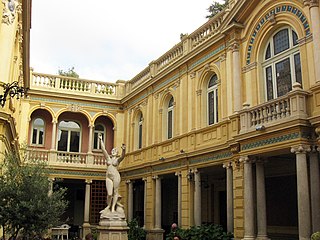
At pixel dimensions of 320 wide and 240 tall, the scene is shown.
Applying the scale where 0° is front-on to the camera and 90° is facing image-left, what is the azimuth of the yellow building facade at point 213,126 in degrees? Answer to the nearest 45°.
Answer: approximately 45°
